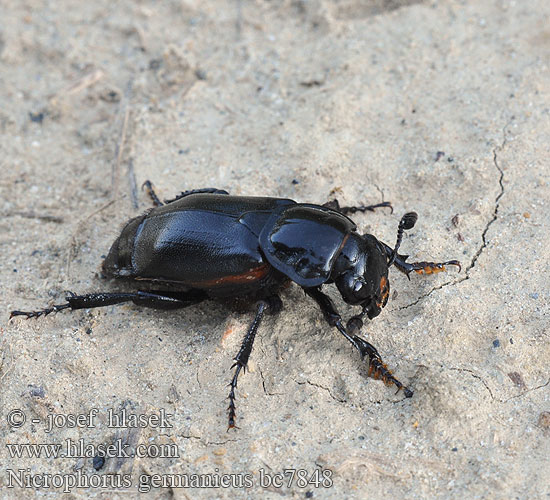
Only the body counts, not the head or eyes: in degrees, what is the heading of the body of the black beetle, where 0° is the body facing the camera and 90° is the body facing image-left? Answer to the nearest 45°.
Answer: approximately 315°
